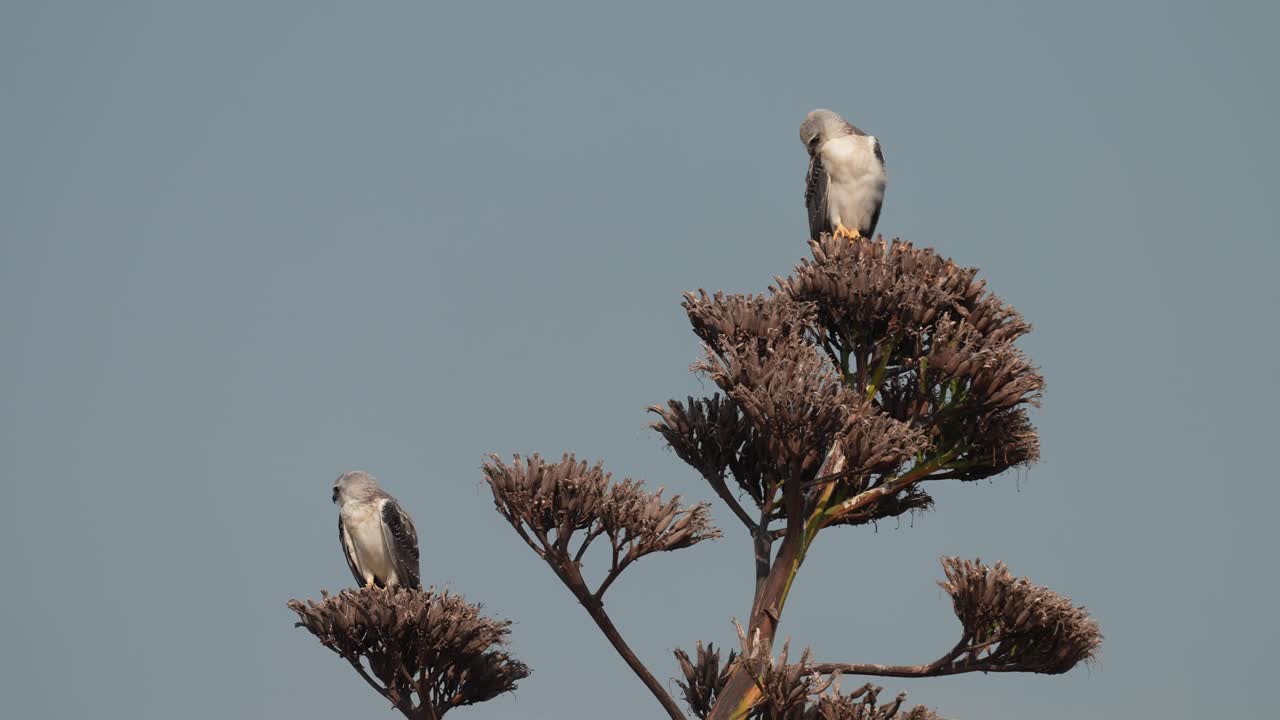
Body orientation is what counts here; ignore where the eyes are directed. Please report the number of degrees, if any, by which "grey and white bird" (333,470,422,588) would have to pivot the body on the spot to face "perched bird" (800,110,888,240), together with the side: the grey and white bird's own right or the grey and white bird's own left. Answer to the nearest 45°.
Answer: approximately 90° to the grey and white bird's own left

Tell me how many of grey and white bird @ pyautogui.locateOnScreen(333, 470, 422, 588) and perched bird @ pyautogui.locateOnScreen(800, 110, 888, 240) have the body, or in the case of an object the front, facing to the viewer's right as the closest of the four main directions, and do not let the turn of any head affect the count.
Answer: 0

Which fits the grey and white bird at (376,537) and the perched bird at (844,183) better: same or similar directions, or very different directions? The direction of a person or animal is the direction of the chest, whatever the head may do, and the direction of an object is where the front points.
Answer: same or similar directions

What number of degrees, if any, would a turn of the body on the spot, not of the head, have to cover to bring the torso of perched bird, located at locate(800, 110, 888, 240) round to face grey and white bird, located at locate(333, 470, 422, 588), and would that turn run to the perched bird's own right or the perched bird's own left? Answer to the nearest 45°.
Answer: approximately 90° to the perched bird's own right

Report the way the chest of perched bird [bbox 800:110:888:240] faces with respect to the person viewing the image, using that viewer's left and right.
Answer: facing the viewer

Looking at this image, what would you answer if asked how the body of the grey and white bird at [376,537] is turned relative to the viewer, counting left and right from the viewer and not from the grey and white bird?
facing the viewer and to the left of the viewer

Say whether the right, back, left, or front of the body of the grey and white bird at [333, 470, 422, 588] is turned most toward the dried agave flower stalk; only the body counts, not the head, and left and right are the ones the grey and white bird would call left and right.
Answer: left
